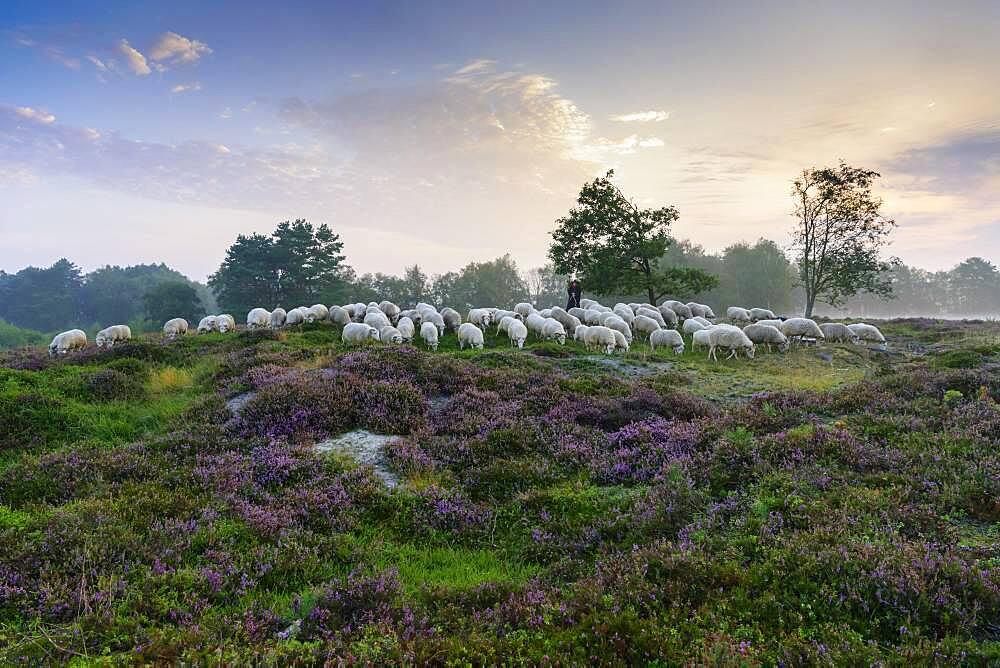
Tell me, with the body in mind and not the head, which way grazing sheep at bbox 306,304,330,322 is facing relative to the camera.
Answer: to the viewer's left

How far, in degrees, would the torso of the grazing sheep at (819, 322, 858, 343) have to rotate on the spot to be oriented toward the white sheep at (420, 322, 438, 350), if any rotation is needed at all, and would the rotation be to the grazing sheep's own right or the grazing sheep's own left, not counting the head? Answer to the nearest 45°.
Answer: approximately 135° to the grazing sheep's own right

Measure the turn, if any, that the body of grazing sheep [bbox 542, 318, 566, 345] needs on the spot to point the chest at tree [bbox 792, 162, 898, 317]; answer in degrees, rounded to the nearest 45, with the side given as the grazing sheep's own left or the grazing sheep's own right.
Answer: approximately 90° to the grazing sheep's own left

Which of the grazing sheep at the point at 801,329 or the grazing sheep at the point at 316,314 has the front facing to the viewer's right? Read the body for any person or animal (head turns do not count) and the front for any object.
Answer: the grazing sheep at the point at 801,329

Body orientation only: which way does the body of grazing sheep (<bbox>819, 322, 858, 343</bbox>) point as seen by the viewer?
to the viewer's right

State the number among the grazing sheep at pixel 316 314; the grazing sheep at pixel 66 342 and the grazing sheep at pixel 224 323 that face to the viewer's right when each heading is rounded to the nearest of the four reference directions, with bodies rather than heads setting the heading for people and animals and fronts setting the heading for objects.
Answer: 0

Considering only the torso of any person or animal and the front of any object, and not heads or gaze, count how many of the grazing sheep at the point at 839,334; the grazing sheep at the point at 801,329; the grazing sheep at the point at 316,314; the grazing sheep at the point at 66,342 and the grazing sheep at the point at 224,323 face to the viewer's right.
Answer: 2

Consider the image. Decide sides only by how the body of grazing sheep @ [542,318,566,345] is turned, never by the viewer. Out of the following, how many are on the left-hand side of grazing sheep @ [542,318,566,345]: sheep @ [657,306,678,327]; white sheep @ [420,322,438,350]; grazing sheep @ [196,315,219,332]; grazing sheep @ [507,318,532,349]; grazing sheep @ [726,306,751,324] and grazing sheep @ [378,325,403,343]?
2

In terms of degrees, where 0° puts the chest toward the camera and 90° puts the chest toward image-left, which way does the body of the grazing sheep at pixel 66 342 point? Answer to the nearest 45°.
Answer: approximately 90°

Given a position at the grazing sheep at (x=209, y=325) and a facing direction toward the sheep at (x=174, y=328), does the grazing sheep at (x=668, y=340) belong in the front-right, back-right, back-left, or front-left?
back-left
